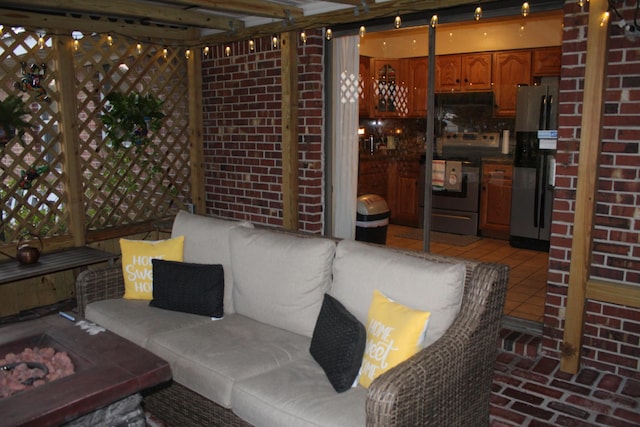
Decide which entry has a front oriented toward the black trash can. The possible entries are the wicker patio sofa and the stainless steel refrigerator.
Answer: the stainless steel refrigerator

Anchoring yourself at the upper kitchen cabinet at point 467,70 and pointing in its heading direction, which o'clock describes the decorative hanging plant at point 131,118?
The decorative hanging plant is roughly at 2 o'clock from the upper kitchen cabinet.

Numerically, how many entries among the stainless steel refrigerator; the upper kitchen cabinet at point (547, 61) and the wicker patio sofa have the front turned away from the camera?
0

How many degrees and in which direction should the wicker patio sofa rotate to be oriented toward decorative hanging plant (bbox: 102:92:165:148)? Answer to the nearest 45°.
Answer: approximately 90° to its right

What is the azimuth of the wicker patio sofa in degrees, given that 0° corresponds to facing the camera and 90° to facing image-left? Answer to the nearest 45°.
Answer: approximately 45°

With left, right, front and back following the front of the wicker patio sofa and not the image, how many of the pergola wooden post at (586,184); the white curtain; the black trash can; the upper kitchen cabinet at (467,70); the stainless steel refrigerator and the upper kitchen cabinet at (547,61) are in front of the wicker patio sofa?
0

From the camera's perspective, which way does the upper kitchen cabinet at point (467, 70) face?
toward the camera

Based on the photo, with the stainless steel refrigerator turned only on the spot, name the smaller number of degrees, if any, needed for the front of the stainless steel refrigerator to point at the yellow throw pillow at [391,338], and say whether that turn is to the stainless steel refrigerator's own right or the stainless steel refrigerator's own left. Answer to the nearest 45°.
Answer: approximately 45° to the stainless steel refrigerator's own left

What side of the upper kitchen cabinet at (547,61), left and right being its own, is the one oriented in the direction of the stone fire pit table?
front

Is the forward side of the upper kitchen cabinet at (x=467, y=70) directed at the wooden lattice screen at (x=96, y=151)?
no

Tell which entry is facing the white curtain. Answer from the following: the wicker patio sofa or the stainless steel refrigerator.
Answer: the stainless steel refrigerator

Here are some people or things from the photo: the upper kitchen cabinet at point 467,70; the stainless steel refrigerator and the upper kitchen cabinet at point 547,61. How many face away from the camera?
0

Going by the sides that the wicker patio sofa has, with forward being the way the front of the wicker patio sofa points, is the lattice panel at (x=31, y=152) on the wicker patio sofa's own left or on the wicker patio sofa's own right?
on the wicker patio sofa's own right

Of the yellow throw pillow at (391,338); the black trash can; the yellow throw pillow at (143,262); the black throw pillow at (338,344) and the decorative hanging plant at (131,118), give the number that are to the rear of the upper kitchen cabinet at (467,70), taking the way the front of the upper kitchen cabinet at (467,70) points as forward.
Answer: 0

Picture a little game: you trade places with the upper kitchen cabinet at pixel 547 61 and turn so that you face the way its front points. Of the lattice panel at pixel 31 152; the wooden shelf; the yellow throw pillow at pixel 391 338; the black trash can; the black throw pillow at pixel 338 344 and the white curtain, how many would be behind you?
0

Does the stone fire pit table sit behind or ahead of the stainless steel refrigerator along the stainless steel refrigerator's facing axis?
ahead
